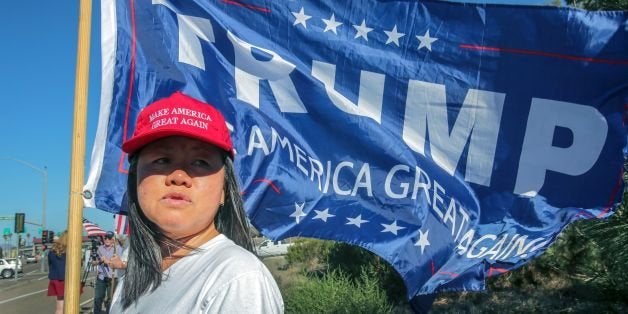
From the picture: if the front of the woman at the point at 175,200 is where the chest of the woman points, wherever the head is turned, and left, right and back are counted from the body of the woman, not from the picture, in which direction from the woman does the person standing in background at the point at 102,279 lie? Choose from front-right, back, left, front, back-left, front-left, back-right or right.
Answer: back-right

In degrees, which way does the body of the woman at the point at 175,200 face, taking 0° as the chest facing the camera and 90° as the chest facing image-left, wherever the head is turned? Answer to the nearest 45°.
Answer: approximately 45°

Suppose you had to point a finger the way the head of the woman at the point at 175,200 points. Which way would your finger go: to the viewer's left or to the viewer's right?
to the viewer's left

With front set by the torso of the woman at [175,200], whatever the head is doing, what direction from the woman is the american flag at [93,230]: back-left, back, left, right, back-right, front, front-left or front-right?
back-right
